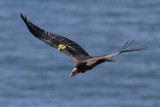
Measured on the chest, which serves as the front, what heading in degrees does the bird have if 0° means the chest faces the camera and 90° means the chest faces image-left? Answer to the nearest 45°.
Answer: approximately 45°
